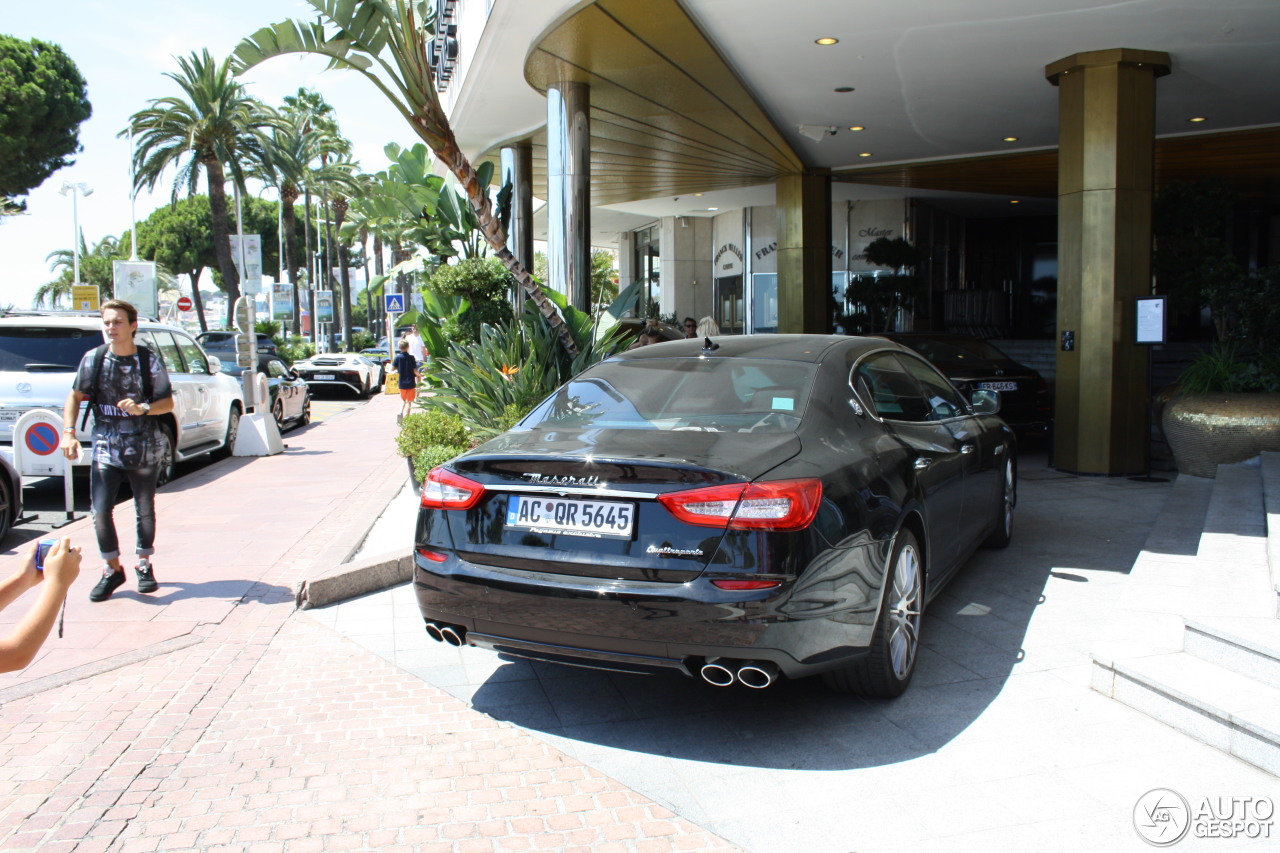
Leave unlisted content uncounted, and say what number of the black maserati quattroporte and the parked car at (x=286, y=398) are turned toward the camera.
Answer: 0

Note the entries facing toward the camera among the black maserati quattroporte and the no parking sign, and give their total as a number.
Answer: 1

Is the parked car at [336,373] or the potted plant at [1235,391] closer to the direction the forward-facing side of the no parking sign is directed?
the potted plant

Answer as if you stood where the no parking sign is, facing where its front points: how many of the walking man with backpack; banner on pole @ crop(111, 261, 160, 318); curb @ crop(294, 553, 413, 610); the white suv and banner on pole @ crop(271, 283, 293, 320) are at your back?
3

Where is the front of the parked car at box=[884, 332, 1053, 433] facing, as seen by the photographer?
facing away from the viewer and to the left of the viewer

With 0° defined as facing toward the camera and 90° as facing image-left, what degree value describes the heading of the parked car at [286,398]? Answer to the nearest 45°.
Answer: approximately 225°

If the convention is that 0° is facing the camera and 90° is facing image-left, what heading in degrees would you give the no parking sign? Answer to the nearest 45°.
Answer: approximately 0°

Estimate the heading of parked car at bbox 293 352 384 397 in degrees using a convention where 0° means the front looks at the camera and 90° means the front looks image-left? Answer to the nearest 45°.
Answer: approximately 225°

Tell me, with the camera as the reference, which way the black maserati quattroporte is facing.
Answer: facing away from the viewer and to the right of the viewer
